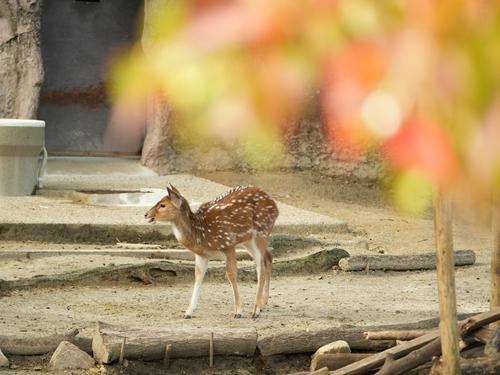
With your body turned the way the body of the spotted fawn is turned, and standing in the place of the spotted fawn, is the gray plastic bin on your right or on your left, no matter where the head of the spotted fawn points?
on your right

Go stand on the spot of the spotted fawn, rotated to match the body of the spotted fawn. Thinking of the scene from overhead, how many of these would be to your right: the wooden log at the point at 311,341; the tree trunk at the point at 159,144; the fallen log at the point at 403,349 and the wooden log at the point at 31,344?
1

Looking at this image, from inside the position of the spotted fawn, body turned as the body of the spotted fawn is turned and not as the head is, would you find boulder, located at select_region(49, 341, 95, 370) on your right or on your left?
on your left

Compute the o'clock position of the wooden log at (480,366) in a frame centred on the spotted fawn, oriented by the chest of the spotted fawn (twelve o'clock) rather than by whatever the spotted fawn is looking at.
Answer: The wooden log is roughly at 8 o'clock from the spotted fawn.

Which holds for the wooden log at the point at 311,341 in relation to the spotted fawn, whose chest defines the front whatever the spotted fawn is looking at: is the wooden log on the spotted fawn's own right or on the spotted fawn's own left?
on the spotted fawn's own left

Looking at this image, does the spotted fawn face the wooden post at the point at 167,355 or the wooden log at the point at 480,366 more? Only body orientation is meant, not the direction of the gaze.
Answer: the wooden post

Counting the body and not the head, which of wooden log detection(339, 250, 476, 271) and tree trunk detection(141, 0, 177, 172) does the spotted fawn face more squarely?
the tree trunk

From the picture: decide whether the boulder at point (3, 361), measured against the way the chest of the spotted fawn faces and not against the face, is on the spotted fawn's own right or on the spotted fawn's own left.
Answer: on the spotted fawn's own left

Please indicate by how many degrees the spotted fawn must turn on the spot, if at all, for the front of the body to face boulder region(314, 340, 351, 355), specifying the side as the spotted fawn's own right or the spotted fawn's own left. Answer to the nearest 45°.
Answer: approximately 135° to the spotted fawn's own left

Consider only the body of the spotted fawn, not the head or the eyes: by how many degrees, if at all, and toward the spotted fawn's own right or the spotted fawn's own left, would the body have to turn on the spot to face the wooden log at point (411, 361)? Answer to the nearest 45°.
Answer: approximately 135° to the spotted fawn's own left

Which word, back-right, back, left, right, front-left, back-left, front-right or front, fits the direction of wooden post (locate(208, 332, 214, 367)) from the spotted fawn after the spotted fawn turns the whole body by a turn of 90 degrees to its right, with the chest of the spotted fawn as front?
back

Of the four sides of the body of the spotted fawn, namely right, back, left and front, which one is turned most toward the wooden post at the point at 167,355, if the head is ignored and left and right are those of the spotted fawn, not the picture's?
left

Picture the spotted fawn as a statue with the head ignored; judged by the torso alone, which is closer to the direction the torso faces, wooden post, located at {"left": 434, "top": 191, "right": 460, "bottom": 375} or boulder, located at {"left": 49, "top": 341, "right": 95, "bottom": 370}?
the boulder

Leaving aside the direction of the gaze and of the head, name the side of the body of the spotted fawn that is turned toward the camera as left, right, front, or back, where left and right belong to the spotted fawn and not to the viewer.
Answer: left
